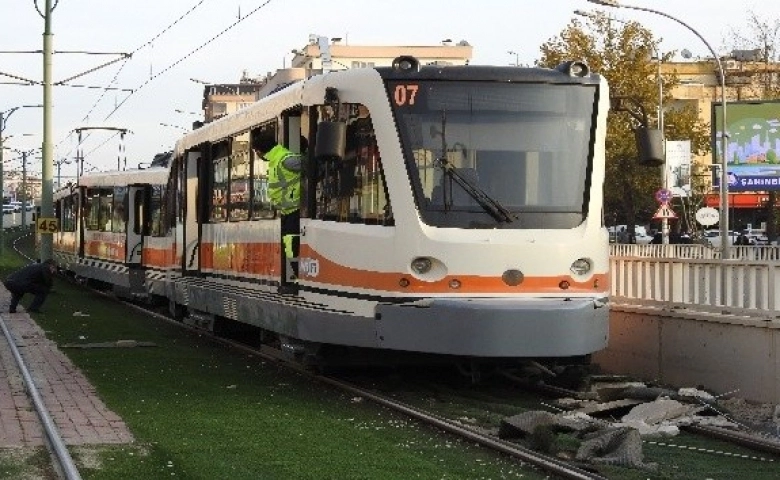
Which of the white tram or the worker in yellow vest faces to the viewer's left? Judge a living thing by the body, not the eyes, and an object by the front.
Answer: the worker in yellow vest

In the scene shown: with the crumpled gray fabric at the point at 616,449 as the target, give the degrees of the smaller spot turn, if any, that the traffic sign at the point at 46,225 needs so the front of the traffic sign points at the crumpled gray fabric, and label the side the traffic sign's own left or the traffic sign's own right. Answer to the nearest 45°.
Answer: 0° — it already faces it

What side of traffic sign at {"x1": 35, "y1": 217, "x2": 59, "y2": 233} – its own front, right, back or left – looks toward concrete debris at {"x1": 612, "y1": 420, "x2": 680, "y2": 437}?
front

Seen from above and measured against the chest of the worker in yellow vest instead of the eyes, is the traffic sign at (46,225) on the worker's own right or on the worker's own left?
on the worker's own right

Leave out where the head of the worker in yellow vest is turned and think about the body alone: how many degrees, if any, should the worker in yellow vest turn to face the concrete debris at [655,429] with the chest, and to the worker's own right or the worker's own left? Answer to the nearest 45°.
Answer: approximately 135° to the worker's own left

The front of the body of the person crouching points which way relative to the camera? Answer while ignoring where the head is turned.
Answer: to the viewer's right

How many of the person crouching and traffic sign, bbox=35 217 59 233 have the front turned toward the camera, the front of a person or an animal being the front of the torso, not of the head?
1

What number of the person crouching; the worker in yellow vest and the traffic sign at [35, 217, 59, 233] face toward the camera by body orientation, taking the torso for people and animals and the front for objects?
1

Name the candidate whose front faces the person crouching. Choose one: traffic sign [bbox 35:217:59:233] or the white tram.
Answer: the traffic sign

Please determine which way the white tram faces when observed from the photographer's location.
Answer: facing the viewer and to the right of the viewer

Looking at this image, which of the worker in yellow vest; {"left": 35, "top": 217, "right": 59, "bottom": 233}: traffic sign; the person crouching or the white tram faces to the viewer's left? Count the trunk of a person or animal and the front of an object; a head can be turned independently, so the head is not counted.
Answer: the worker in yellow vest

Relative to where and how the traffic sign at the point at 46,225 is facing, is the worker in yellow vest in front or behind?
in front
